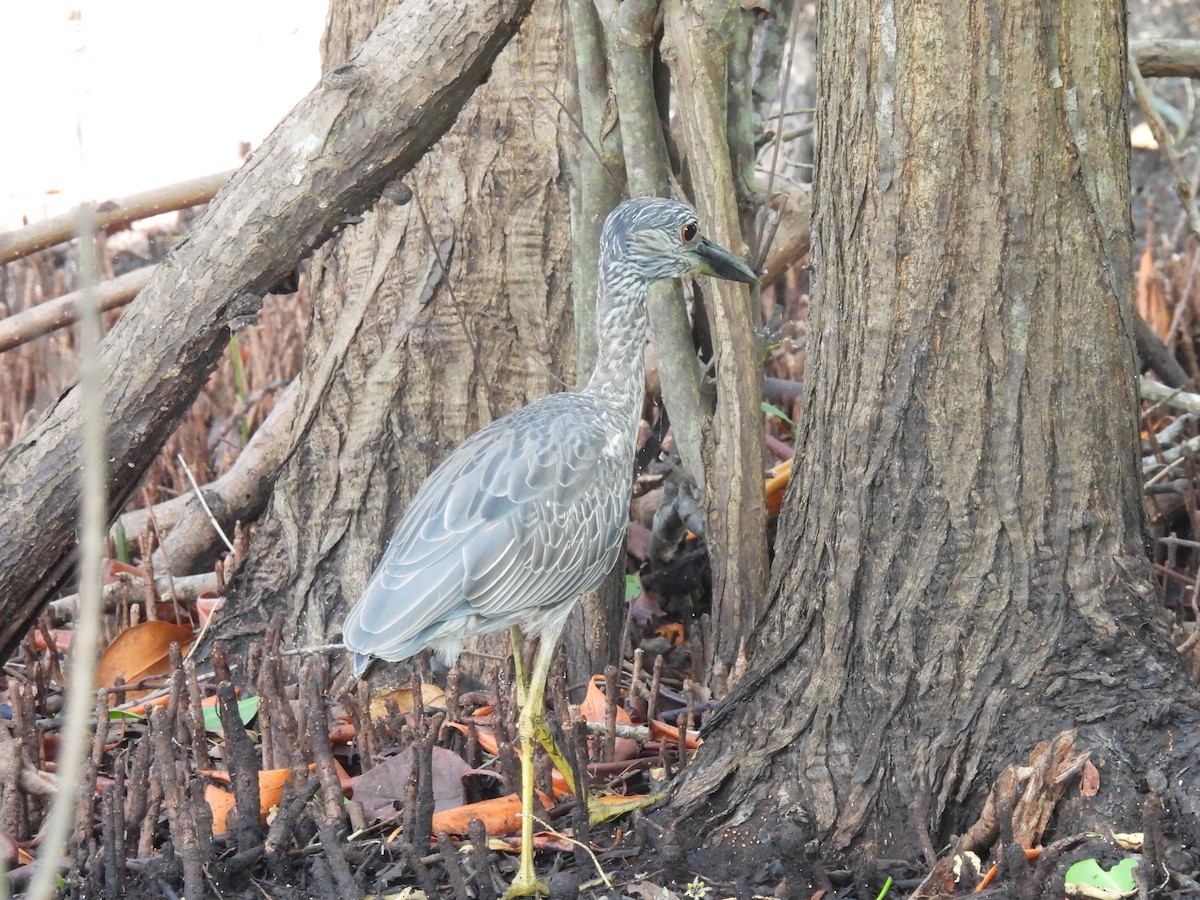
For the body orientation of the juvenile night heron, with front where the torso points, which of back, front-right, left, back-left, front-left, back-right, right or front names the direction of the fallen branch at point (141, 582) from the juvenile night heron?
back-left

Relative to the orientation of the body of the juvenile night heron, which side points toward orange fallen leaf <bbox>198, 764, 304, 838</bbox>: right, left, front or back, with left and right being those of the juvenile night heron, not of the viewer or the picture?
back

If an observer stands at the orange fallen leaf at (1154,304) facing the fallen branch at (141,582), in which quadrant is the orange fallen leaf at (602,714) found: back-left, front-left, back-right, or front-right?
front-left

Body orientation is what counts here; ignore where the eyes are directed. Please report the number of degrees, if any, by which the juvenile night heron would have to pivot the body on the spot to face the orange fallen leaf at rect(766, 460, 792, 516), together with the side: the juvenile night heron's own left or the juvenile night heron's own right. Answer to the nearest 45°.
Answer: approximately 45° to the juvenile night heron's own left

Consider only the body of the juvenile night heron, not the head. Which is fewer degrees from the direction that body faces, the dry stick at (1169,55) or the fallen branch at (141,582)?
the dry stick

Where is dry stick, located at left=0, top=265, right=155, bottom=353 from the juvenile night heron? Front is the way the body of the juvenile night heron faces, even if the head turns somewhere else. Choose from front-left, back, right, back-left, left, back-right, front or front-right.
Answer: back-left

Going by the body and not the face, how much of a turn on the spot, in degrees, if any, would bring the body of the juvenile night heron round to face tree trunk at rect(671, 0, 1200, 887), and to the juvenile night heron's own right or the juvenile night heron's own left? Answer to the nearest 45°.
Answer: approximately 45° to the juvenile night heron's own right

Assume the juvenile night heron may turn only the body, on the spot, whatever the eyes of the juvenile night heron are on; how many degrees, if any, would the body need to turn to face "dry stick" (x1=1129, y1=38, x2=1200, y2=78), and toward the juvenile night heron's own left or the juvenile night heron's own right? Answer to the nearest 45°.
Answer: approximately 45° to the juvenile night heron's own left

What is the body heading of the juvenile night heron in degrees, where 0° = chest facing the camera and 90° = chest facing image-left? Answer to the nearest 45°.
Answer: approximately 270°
